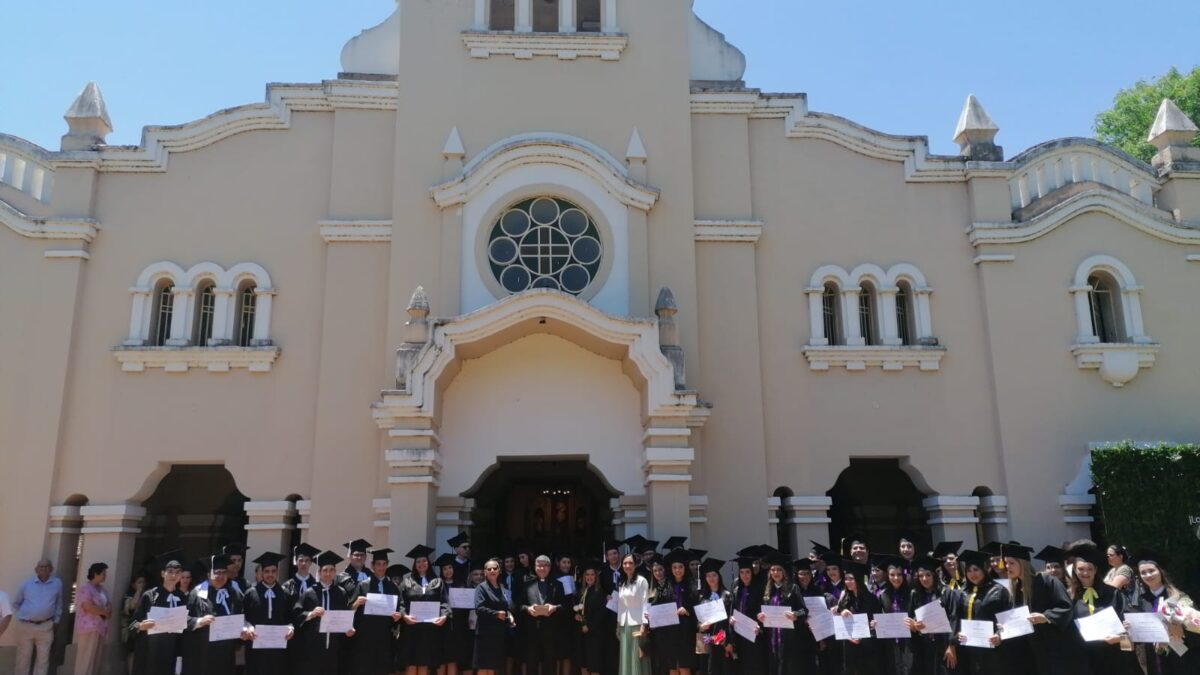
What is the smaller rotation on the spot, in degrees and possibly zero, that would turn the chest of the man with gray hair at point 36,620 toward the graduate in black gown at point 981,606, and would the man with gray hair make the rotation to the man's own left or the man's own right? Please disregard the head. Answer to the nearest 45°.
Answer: approximately 45° to the man's own left

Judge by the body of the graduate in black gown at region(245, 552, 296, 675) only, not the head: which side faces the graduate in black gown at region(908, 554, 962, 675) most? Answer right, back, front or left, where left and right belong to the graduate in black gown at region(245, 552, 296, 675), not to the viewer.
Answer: left

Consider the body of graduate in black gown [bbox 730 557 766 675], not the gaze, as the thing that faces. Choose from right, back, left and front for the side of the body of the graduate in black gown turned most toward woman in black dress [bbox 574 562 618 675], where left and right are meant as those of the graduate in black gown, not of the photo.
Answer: right

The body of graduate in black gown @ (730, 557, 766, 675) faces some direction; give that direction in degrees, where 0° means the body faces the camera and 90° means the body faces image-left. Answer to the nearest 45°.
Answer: approximately 0°

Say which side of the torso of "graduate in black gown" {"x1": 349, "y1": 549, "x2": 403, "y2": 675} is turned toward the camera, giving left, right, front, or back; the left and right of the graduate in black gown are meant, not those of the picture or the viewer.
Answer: front

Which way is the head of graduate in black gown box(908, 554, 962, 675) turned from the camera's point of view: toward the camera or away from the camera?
toward the camera

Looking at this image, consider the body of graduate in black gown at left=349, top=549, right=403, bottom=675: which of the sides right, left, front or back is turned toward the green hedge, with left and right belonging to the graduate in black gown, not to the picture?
left

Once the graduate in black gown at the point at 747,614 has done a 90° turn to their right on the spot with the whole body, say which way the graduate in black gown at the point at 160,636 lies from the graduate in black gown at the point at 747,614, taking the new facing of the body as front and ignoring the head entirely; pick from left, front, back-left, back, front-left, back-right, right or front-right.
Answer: front

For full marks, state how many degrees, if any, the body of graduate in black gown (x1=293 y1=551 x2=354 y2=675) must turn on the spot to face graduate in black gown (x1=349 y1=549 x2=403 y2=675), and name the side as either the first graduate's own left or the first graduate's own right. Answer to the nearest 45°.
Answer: approximately 90° to the first graduate's own left

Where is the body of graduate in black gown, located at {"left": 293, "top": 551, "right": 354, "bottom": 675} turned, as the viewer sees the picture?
toward the camera

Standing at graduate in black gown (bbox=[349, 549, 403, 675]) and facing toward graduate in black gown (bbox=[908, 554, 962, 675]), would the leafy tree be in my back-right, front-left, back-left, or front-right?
front-left

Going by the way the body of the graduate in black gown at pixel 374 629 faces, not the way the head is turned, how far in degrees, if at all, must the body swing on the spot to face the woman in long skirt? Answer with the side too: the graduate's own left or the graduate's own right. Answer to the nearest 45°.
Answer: approximately 90° to the graduate's own left

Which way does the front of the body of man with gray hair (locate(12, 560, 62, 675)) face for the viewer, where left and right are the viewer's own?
facing the viewer

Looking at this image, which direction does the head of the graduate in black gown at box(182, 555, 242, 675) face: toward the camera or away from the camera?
toward the camera

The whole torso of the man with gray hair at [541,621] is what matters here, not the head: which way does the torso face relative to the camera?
toward the camera

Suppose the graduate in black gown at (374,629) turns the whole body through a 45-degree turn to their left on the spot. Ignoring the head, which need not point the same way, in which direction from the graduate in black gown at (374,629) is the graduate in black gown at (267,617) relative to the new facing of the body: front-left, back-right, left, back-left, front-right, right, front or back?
back-right

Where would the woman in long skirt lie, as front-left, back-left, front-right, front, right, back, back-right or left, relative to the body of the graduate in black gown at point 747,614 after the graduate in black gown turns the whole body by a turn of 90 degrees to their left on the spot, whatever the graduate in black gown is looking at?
back

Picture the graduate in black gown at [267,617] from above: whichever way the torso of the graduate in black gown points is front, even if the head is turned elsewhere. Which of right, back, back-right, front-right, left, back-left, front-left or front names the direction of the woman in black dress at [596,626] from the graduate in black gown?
left

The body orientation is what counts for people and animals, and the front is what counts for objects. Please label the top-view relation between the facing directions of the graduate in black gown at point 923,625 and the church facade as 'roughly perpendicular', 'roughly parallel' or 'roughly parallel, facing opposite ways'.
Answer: roughly parallel
